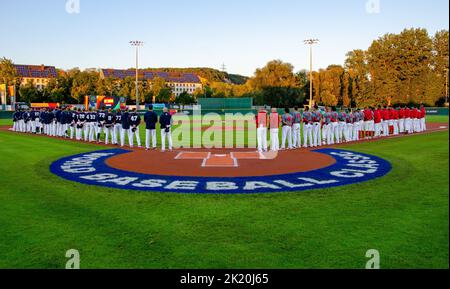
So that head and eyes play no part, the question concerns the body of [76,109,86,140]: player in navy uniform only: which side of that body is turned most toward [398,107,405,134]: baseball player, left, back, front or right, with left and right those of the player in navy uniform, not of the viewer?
right

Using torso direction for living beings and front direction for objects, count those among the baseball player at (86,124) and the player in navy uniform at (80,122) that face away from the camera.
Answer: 2

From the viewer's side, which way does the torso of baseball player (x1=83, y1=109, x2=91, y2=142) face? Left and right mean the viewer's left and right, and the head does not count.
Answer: facing away from the viewer

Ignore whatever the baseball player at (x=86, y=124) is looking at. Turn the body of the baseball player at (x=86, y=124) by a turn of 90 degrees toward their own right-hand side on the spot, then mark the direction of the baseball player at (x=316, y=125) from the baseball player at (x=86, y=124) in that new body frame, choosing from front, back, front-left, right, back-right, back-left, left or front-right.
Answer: front-right

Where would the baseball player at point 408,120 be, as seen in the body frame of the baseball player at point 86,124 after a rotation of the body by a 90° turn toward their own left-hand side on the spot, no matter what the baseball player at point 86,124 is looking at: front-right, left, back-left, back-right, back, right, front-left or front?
back

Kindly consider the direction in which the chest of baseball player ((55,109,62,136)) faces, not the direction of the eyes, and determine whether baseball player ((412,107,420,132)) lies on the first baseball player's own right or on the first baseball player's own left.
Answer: on the first baseball player's own right

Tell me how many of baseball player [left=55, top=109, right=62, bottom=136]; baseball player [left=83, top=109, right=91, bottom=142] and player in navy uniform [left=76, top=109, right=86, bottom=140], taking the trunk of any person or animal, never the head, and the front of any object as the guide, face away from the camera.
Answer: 3

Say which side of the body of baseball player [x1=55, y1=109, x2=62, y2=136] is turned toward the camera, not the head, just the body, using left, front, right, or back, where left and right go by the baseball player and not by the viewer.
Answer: back

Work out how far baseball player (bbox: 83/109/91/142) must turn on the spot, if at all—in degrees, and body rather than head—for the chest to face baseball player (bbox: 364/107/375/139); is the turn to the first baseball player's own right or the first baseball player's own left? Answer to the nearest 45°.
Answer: approximately 90° to the first baseball player's own right

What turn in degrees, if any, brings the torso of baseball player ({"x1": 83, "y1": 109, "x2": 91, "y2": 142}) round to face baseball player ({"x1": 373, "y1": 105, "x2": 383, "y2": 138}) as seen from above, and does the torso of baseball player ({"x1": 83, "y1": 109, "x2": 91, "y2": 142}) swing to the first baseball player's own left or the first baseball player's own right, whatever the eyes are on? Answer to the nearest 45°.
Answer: approximately 90° to the first baseball player's own right

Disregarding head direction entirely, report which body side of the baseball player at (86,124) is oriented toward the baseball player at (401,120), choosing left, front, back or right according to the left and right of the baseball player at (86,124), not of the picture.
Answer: right

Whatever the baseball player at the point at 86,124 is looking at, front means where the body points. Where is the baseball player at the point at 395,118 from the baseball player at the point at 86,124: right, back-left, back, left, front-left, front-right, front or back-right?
right

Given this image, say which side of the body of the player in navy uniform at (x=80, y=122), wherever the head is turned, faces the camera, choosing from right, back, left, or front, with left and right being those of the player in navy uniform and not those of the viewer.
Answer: back

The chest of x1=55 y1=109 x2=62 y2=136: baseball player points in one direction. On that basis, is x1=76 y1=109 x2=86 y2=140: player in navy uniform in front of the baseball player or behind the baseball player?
behind

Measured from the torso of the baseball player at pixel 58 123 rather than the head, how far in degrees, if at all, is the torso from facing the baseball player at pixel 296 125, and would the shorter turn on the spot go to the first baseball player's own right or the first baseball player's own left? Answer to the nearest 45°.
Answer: approximately 135° to the first baseball player's own right
